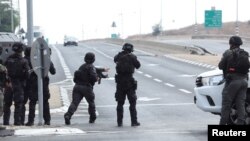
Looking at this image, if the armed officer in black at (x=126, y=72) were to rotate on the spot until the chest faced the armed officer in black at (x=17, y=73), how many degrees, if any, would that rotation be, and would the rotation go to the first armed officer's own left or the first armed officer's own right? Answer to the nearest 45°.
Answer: approximately 90° to the first armed officer's own left

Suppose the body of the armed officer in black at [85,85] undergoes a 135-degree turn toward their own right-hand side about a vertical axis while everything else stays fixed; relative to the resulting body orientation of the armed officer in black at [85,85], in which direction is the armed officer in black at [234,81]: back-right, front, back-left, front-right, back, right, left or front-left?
front-left

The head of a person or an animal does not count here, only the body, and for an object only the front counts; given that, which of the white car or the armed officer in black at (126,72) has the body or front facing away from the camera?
the armed officer in black

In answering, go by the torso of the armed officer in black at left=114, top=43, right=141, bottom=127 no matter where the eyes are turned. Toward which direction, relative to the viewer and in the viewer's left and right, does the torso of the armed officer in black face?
facing away from the viewer

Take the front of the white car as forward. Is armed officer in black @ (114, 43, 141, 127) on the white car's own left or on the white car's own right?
on the white car's own right

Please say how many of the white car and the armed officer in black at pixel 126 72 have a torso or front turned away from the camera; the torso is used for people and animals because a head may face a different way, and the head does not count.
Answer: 1

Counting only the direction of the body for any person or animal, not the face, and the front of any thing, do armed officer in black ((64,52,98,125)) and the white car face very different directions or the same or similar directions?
very different directions

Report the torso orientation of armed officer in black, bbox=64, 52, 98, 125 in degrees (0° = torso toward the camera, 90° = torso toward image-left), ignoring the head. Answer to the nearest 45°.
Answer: approximately 225°

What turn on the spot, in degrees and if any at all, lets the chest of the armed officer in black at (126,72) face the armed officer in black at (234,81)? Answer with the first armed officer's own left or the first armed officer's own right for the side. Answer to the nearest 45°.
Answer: approximately 135° to the first armed officer's own right
